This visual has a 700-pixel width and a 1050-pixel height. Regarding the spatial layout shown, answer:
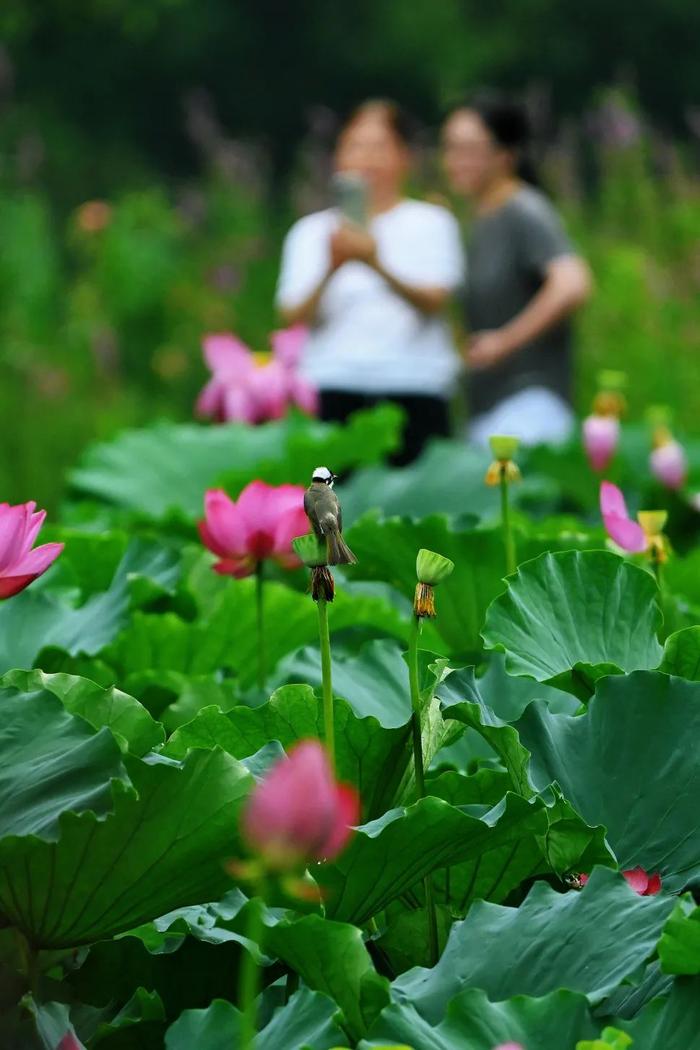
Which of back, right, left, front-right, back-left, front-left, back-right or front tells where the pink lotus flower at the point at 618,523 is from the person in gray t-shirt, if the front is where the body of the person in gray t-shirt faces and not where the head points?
front-left

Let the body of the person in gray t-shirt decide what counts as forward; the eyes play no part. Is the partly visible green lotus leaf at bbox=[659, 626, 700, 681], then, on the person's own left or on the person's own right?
on the person's own left

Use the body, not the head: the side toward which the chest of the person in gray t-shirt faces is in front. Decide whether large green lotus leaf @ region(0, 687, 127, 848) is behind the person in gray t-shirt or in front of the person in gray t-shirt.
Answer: in front

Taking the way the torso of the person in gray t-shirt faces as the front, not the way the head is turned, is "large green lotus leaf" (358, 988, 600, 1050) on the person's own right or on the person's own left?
on the person's own left

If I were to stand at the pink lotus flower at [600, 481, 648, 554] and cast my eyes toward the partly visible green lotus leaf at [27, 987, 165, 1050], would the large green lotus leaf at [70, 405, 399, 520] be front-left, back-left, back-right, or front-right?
back-right

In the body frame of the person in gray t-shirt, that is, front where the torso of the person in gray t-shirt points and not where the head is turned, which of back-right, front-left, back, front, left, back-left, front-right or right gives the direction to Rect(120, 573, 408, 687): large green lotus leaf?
front-left

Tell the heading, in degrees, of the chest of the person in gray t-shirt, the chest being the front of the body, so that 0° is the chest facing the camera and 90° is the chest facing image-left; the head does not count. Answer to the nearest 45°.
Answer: approximately 45°

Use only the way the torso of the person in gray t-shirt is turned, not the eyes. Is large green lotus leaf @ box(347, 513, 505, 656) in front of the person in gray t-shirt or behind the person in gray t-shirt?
in front

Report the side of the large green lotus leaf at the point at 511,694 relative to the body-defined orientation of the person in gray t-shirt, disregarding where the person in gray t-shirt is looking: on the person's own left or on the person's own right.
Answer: on the person's own left
